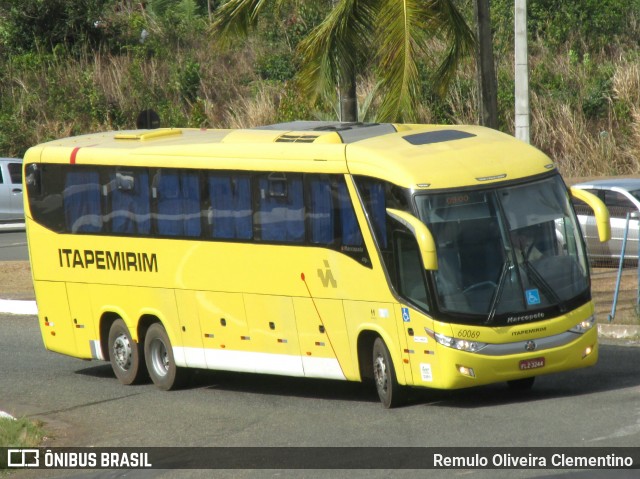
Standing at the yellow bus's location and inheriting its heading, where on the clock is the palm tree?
The palm tree is roughly at 8 o'clock from the yellow bus.

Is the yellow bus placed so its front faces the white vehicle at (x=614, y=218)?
no

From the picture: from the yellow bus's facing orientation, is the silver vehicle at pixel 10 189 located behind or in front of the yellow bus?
behind

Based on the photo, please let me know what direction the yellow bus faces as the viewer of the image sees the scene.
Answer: facing the viewer and to the right of the viewer
